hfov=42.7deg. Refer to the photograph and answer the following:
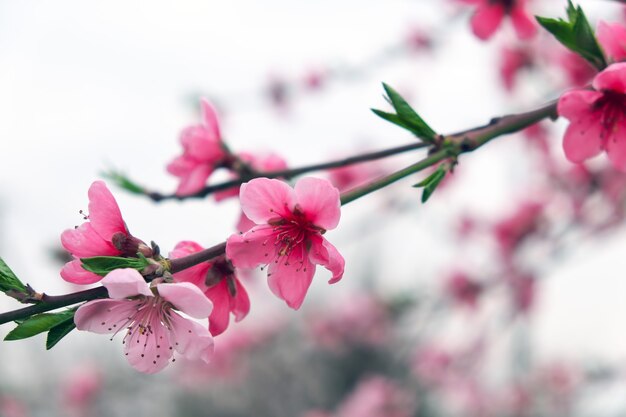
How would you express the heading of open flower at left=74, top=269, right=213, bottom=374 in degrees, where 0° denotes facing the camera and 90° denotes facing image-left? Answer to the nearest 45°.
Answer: approximately 0°

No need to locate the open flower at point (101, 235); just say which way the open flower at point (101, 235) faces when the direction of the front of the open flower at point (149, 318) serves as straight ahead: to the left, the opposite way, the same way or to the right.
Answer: to the right

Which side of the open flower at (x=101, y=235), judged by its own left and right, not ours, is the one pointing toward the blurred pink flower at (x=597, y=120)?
back

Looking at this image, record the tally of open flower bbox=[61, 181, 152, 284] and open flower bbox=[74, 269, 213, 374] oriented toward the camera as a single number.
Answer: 1

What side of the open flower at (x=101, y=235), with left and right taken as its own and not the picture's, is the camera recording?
left

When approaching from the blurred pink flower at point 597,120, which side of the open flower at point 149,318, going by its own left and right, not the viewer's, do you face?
left
